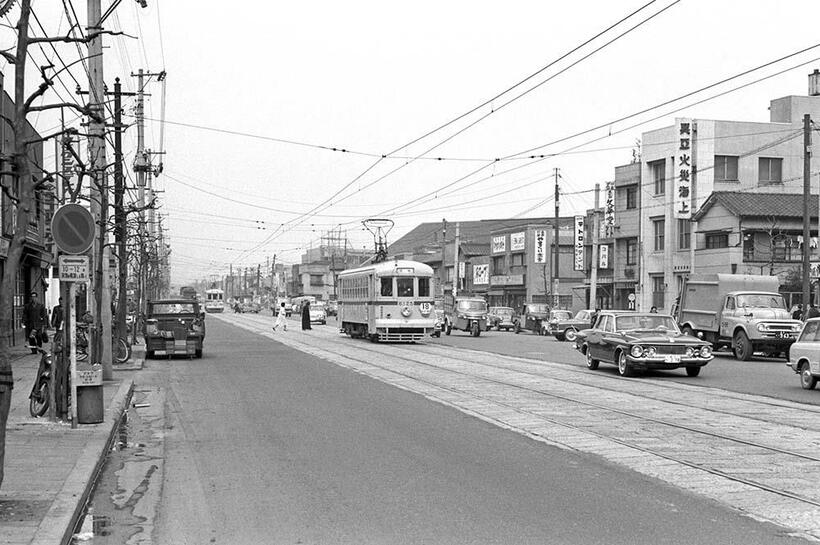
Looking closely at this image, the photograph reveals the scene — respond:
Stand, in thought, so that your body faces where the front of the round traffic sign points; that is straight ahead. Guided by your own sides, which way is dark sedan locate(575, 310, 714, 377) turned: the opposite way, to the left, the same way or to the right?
the same way

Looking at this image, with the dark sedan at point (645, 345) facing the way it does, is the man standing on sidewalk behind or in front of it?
behind

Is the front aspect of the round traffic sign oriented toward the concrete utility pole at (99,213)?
no

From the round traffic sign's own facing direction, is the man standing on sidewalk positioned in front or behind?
behind

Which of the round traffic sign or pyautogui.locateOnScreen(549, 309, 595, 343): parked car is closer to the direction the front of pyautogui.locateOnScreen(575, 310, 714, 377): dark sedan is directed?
the round traffic sign

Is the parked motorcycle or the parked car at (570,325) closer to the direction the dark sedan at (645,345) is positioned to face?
the parked motorcycle

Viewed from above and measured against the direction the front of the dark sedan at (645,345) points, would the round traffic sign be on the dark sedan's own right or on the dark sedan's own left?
on the dark sedan's own right

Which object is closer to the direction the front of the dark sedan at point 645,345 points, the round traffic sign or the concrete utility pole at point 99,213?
the round traffic sign

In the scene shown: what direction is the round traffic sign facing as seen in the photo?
toward the camera

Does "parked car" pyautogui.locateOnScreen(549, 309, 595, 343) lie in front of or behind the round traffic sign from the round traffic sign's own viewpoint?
behind

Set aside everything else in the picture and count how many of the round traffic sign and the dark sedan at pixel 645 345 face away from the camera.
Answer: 0

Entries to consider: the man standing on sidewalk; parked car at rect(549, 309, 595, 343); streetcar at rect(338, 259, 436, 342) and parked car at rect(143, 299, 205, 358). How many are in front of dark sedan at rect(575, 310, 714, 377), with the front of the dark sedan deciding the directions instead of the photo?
0

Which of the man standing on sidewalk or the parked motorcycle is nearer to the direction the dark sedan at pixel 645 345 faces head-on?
the parked motorcycle
